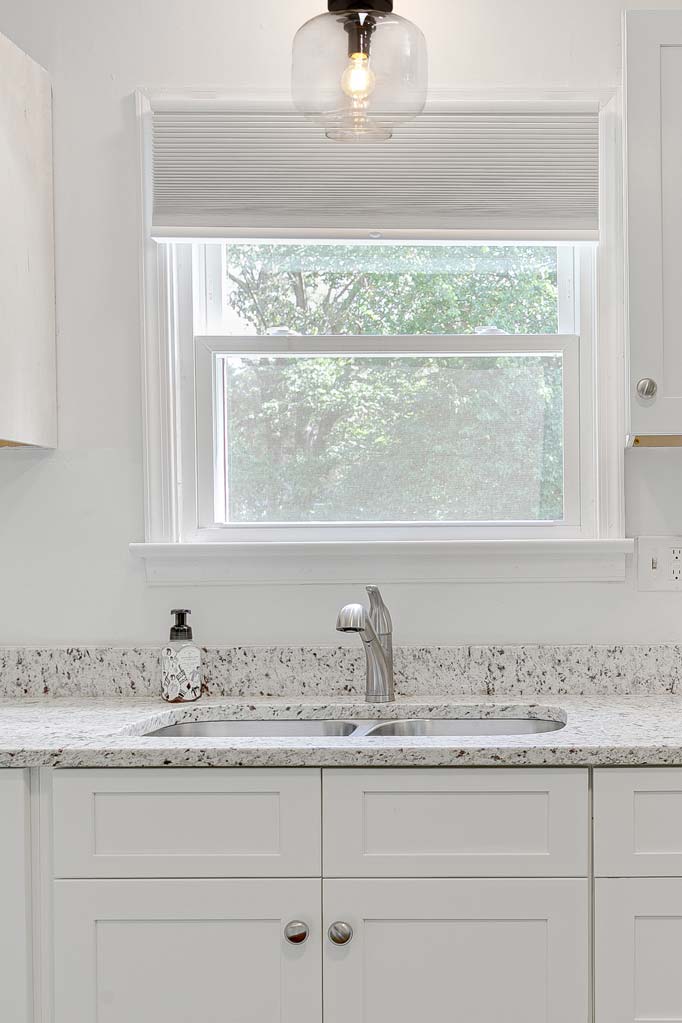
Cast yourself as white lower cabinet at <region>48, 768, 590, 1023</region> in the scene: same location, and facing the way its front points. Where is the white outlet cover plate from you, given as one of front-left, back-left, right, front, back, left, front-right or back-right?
back-left

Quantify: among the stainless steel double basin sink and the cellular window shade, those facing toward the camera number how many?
2

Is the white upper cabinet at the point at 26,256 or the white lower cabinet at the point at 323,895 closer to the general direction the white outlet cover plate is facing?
the white lower cabinet

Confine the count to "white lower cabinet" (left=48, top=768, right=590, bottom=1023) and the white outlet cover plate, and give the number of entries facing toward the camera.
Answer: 2
